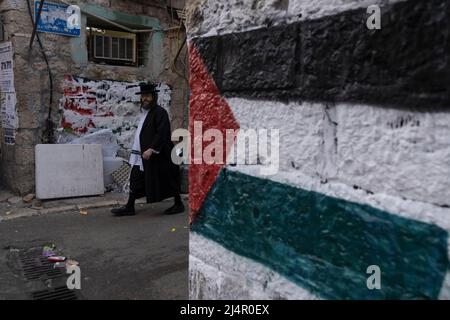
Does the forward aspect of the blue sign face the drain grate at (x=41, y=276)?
yes

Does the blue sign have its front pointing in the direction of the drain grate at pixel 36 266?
yes

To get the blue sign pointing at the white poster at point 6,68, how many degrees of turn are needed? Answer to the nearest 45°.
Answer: approximately 90° to its right

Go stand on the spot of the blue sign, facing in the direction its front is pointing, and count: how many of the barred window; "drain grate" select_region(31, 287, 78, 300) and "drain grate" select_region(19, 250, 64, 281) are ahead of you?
2

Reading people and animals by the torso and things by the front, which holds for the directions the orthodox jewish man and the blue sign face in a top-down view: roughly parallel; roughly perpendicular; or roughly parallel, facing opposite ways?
roughly perpendicular

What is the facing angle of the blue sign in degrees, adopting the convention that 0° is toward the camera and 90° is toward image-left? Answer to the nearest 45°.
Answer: approximately 0°
